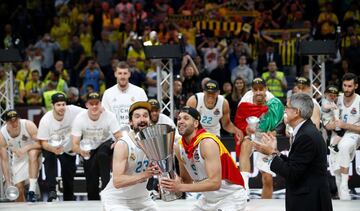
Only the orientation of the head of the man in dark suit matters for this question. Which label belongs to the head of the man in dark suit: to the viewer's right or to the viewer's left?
to the viewer's left

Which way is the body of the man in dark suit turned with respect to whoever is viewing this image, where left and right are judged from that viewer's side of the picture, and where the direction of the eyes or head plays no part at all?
facing to the left of the viewer
